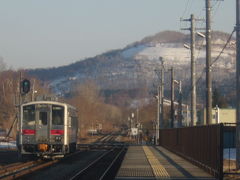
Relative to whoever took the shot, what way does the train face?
facing the viewer

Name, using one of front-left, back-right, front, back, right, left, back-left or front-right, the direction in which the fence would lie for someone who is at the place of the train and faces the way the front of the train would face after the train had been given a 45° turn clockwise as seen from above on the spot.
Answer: left

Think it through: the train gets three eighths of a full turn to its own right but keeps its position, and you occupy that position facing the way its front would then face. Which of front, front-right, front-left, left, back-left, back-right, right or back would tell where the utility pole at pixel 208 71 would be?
back-right

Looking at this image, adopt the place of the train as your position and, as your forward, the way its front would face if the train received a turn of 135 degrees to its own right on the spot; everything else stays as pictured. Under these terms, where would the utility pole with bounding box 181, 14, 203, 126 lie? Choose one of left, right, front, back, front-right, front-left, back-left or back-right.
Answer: right
